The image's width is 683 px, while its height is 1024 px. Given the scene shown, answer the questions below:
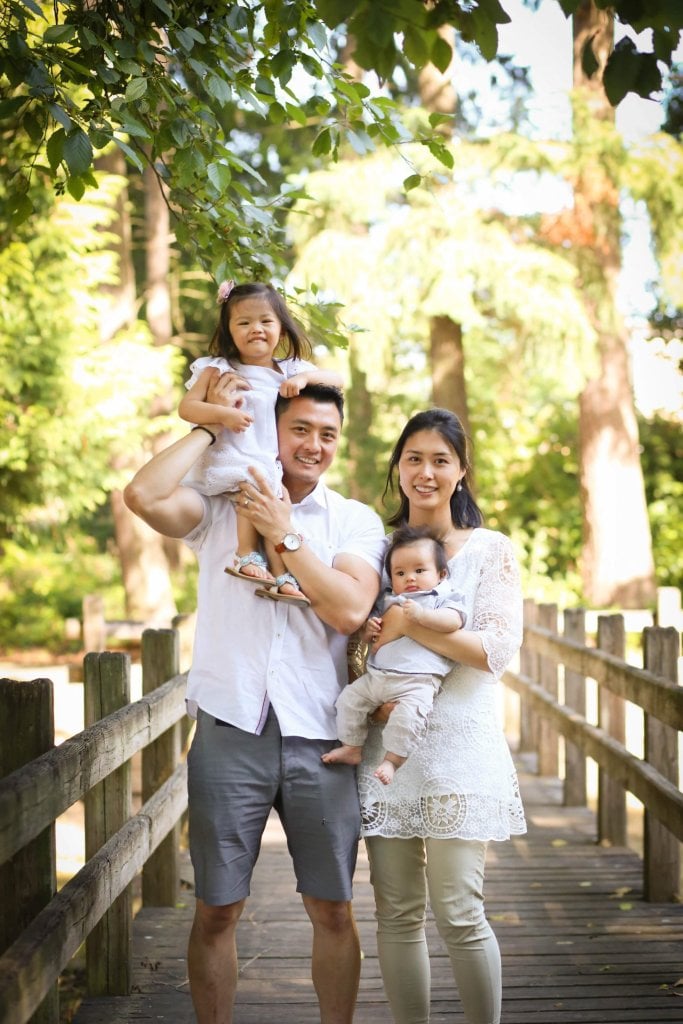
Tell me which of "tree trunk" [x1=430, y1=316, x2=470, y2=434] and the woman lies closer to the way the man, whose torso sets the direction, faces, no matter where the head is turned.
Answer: the woman

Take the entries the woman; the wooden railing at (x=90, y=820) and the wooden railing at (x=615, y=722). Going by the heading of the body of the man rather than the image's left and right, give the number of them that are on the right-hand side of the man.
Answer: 1

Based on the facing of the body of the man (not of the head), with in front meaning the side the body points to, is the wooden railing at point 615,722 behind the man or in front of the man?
behind

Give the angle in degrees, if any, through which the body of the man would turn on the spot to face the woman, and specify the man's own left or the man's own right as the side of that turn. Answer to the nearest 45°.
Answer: approximately 90° to the man's own left

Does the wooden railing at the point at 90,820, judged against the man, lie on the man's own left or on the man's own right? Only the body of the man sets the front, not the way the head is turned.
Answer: on the man's own right

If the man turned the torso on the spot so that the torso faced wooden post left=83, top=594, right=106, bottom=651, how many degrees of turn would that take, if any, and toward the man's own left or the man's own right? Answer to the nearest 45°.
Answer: approximately 180°

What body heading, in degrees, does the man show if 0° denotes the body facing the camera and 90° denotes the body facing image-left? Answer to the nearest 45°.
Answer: approximately 0°

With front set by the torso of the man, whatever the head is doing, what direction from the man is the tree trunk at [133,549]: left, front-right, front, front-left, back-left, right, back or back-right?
back

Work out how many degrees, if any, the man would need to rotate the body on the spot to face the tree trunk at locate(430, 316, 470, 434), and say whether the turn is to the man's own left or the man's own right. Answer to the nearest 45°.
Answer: approximately 180°
